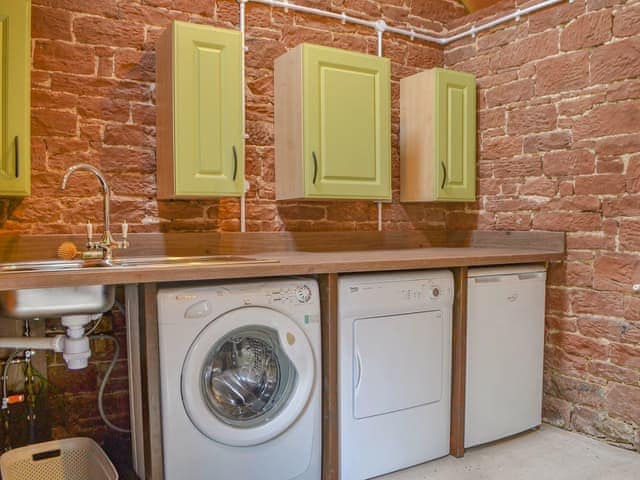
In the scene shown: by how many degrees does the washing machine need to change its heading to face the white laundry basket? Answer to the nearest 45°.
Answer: approximately 90° to its right

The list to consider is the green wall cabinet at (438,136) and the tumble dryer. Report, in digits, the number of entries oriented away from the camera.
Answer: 0

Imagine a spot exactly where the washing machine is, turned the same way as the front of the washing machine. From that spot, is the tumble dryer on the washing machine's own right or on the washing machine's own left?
on the washing machine's own left

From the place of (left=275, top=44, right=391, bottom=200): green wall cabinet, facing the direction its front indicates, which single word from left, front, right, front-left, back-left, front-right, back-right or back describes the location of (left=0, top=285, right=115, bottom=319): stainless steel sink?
right

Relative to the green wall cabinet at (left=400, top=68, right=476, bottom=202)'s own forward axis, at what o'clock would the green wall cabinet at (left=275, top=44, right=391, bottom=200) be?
the green wall cabinet at (left=275, top=44, right=391, bottom=200) is roughly at 3 o'clock from the green wall cabinet at (left=400, top=68, right=476, bottom=202).

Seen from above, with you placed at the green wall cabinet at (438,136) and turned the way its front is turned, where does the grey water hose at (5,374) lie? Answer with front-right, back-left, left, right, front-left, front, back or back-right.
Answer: right

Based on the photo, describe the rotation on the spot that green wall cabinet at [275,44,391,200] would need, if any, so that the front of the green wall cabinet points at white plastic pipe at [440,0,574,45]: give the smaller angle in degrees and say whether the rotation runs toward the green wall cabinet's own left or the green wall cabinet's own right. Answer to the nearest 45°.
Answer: approximately 90° to the green wall cabinet's own left

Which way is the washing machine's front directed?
toward the camera

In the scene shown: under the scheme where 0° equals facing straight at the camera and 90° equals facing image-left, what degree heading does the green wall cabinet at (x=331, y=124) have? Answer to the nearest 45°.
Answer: approximately 315°

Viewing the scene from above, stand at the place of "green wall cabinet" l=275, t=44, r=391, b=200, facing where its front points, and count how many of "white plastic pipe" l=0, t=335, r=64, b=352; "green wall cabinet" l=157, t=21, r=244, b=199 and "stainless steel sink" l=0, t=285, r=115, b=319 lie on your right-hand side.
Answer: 3
